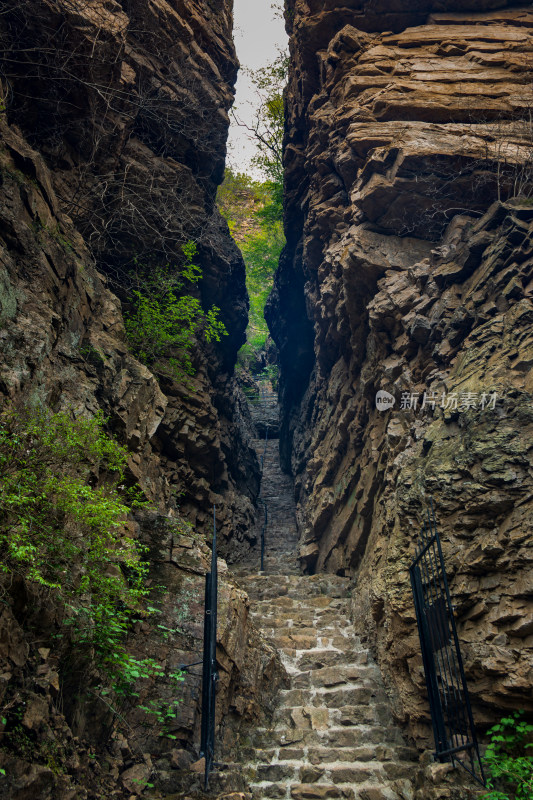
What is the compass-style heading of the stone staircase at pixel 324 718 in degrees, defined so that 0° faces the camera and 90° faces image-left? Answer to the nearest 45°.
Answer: approximately 0°

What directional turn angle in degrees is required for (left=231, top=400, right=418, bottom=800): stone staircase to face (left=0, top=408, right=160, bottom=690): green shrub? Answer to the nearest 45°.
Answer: approximately 45° to its right
